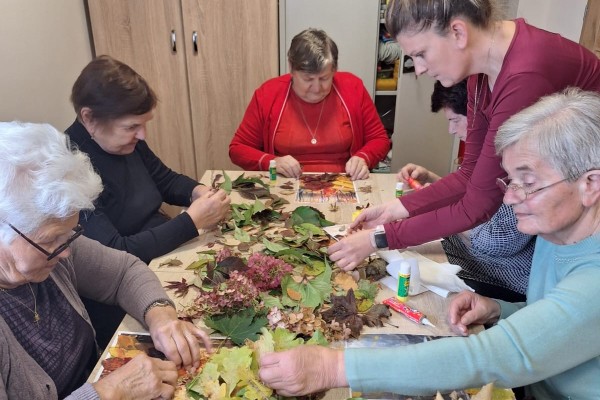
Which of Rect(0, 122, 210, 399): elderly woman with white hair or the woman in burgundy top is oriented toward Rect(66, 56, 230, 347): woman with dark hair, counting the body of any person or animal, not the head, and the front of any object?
the woman in burgundy top

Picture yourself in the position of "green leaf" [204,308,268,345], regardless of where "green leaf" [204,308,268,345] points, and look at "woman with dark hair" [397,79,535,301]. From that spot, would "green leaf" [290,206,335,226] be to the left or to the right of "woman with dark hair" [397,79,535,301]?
left

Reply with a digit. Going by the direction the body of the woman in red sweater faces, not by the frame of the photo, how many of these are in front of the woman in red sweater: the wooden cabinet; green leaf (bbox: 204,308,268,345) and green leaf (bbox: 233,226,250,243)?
2

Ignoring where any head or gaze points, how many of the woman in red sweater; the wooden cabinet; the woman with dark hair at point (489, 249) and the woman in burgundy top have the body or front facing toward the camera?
2

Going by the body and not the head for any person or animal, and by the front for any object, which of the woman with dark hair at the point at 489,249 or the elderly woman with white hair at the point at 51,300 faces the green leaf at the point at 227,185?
the woman with dark hair

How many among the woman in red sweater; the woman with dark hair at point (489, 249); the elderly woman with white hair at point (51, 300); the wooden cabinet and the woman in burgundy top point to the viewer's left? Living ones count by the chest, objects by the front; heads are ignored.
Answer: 2

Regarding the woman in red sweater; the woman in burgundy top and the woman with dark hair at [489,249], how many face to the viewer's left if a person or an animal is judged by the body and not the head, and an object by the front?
2

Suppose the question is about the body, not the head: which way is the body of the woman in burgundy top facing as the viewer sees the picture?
to the viewer's left

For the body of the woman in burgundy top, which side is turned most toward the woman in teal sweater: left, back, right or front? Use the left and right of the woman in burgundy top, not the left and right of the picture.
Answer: left
